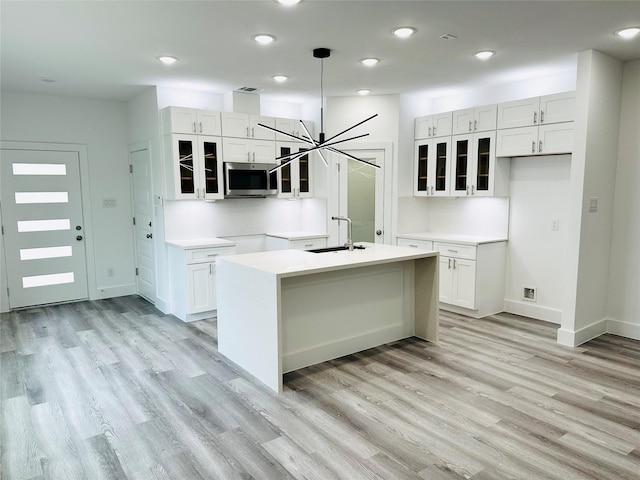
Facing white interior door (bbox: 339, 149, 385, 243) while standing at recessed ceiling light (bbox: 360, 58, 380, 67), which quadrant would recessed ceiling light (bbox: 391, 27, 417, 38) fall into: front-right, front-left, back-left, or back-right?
back-right

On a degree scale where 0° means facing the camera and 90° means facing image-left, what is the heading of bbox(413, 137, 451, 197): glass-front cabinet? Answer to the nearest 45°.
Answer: approximately 45°

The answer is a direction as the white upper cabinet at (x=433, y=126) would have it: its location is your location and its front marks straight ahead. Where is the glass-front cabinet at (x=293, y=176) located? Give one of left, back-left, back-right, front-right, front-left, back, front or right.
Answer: front-right

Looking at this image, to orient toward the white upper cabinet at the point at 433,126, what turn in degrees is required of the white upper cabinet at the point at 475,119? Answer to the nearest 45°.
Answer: approximately 90° to its right

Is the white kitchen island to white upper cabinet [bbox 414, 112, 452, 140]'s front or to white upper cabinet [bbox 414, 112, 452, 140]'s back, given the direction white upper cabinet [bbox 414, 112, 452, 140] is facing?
to the front

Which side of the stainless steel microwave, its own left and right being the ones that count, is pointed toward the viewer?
front

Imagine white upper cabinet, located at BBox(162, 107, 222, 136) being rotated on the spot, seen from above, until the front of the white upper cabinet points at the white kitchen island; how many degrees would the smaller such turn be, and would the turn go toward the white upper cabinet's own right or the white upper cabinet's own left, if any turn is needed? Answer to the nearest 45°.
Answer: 0° — it already faces it

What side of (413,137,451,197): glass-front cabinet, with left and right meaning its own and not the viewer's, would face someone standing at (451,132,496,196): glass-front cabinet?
left

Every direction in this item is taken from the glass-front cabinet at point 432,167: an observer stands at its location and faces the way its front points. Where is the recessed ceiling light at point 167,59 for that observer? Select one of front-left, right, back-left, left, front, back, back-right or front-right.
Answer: front

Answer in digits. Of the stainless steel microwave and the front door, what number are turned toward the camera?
2

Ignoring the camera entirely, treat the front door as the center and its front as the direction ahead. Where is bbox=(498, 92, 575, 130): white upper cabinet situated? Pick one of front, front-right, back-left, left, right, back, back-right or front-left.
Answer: front-left
